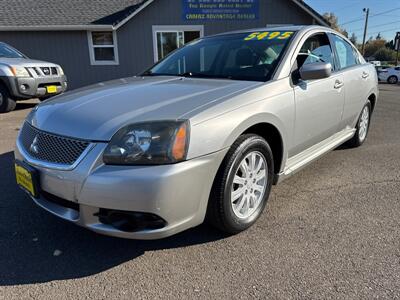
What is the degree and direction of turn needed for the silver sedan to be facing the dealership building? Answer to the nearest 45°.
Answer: approximately 135° to its right

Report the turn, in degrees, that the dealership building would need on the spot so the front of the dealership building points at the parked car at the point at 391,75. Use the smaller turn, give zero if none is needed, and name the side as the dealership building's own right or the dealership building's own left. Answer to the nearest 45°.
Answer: approximately 135° to the dealership building's own left

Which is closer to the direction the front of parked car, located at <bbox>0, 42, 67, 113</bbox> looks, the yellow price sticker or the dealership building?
the yellow price sticker

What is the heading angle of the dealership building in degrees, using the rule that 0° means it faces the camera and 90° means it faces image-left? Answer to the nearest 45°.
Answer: approximately 0°

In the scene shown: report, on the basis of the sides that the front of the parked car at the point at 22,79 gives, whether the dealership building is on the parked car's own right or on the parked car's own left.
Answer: on the parked car's own left

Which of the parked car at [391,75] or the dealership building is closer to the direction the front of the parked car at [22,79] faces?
the parked car

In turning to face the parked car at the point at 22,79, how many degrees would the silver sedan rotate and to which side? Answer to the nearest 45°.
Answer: approximately 90° to its right
